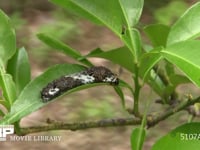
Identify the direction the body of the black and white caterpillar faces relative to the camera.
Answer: to the viewer's right
